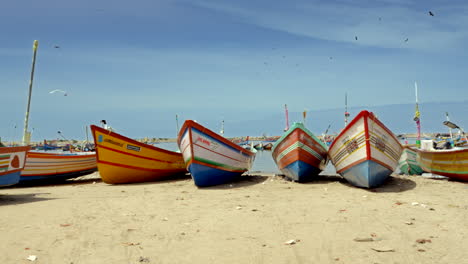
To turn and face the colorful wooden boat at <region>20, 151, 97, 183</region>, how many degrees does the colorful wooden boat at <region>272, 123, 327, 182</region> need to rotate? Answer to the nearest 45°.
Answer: approximately 90° to its right

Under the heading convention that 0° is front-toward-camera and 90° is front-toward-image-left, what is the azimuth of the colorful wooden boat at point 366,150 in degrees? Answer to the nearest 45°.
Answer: approximately 0°

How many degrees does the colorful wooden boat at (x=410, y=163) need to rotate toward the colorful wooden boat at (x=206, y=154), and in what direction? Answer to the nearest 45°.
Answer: approximately 45° to its right

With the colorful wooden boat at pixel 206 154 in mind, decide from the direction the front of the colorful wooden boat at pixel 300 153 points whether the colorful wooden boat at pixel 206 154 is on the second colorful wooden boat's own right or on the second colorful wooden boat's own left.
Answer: on the second colorful wooden boat's own right
